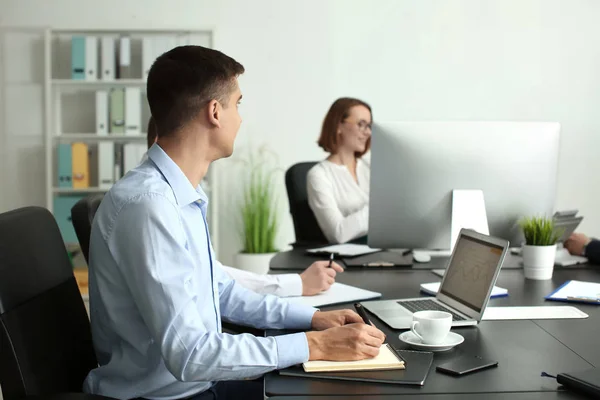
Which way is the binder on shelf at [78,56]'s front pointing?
toward the camera

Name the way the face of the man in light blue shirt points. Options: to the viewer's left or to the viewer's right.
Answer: to the viewer's right

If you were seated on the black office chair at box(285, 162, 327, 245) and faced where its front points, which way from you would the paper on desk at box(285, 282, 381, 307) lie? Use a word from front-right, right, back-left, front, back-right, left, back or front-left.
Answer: front-right

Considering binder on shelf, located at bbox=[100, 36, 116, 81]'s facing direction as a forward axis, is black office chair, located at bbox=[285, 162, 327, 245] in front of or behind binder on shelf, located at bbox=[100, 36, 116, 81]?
in front

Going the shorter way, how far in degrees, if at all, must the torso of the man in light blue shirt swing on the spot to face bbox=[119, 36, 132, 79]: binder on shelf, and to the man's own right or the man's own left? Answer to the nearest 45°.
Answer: approximately 90° to the man's own left

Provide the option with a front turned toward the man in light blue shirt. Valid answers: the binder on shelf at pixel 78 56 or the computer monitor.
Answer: the binder on shelf

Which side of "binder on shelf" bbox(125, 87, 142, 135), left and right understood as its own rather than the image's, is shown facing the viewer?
front

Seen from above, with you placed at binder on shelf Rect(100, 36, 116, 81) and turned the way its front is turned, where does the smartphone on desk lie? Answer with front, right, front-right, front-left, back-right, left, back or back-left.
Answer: front

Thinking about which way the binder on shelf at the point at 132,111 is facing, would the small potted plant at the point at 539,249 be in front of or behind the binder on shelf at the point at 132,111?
in front

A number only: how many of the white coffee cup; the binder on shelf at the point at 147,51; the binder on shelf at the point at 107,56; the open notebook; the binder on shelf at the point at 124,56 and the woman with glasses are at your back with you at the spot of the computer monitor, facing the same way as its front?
2

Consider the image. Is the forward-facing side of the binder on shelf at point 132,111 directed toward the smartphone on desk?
yes

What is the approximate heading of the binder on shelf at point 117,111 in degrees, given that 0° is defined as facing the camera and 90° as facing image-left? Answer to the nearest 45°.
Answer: approximately 0°

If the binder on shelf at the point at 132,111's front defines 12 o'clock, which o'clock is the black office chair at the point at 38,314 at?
The black office chair is roughly at 12 o'clock from the binder on shelf.

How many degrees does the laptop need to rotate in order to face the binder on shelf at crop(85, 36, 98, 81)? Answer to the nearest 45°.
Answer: approximately 90° to its right

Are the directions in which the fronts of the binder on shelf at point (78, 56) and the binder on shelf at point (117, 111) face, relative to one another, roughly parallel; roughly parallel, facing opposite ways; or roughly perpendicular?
roughly parallel
